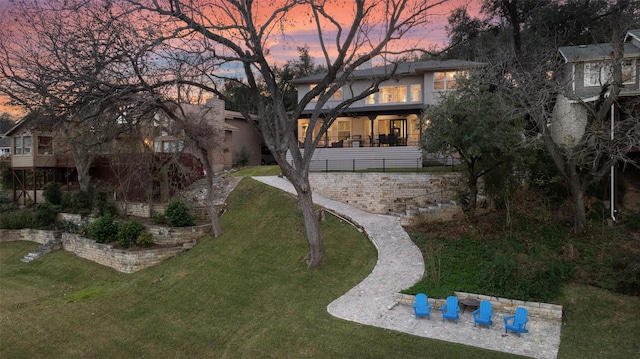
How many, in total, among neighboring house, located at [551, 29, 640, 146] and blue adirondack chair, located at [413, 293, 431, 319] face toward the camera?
2

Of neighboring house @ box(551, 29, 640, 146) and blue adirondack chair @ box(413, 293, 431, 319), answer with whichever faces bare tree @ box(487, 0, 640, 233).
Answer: the neighboring house

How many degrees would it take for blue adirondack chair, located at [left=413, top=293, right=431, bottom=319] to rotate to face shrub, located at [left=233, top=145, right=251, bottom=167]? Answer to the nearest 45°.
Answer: approximately 135° to its right

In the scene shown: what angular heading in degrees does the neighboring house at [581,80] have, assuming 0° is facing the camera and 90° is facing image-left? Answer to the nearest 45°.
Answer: approximately 0°

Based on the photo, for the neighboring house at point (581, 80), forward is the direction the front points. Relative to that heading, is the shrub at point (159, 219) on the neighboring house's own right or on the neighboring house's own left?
on the neighboring house's own right

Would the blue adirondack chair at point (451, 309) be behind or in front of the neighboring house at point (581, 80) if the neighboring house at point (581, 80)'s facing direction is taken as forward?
in front

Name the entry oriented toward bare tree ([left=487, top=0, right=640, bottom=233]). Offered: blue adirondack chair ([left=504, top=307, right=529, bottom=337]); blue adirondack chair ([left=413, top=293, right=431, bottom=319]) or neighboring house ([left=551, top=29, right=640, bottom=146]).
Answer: the neighboring house

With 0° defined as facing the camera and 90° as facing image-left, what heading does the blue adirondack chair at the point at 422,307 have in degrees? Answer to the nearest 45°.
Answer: approximately 0°

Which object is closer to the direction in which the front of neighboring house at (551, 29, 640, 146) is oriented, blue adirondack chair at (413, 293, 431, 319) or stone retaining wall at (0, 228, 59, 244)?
the blue adirondack chair
